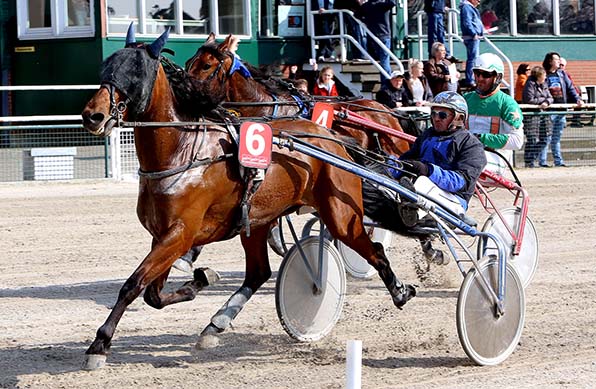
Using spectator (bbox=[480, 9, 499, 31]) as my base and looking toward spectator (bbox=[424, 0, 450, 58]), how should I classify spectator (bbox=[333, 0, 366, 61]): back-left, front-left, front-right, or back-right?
front-right

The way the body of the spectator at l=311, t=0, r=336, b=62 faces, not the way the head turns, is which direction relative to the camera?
toward the camera

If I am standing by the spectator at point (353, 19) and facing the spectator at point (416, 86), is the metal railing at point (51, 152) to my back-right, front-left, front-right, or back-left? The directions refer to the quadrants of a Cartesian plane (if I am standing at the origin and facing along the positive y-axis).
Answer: front-right

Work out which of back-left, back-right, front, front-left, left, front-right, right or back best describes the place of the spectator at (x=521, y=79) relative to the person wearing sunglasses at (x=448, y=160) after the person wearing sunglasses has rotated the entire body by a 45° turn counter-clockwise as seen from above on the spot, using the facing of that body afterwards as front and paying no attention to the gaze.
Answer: back

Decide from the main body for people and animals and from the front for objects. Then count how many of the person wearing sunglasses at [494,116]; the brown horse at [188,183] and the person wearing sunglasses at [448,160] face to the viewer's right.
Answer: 0

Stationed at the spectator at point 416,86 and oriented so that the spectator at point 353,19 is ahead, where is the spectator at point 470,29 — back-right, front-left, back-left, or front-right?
front-right

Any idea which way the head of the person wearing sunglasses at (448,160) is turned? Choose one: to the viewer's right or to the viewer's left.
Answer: to the viewer's left

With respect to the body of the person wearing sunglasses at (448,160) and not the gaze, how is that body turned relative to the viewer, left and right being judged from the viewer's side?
facing the viewer and to the left of the viewer

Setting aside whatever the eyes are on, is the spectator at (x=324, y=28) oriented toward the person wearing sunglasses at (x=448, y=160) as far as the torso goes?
yes

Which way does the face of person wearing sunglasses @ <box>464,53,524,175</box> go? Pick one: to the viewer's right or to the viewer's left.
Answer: to the viewer's left

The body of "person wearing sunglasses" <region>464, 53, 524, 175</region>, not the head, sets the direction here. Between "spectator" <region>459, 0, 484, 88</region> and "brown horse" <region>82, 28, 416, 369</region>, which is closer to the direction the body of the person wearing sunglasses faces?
the brown horse
